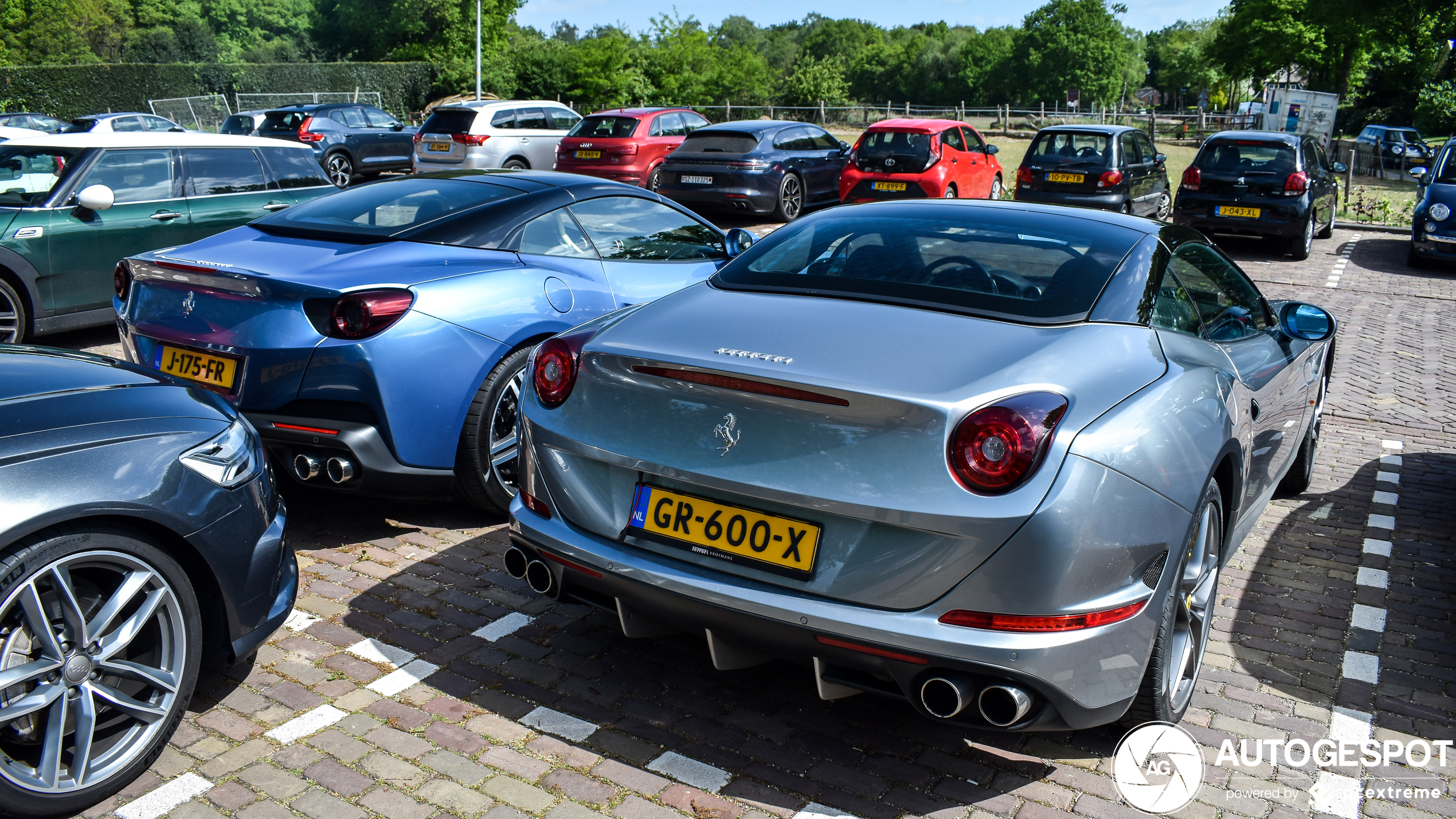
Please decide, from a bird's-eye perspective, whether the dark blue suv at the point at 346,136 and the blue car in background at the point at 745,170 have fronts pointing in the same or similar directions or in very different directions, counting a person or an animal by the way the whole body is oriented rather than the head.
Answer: same or similar directions

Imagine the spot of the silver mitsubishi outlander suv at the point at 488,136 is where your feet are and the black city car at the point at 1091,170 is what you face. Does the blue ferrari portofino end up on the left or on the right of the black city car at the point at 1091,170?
right

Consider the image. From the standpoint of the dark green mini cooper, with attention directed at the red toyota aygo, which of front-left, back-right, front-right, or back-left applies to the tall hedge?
front-left

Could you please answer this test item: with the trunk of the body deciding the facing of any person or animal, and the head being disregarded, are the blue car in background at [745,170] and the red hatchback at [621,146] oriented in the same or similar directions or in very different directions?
same or similar directions

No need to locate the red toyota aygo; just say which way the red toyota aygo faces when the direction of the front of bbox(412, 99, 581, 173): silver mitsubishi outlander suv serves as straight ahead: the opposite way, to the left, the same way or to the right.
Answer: the same way

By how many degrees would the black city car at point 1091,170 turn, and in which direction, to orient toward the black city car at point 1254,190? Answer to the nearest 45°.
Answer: approximately 45° to its right

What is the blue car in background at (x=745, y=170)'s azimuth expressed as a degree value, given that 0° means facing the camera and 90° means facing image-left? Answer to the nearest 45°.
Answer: approximately 225°

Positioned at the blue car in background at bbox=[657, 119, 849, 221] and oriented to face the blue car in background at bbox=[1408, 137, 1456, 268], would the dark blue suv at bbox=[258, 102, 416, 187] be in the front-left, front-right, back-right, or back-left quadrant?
back-left

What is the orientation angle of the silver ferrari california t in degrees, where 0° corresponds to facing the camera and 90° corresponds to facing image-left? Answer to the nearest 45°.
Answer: approximately 225°

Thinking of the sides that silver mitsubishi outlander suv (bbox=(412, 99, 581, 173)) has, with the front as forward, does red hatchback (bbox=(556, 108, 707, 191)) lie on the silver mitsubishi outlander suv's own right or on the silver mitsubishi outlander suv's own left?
on the silver mitsubishi outlander suv's own right

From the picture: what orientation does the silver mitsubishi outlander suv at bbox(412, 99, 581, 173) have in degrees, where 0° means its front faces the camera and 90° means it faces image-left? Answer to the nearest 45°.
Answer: approximately 225°

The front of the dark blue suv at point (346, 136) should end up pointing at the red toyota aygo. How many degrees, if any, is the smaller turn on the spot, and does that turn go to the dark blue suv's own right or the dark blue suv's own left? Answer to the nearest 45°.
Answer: approximately 90° to the dark blue suv's own right

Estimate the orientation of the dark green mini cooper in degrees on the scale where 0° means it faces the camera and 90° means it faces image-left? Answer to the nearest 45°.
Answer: approximately 45°

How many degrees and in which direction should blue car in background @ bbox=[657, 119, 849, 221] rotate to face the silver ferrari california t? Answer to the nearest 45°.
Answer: approximately 135° to its right

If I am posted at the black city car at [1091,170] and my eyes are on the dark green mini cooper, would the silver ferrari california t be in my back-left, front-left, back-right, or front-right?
front-left

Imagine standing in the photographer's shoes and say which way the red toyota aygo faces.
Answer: facing away from the viewer and to the right of the viewer

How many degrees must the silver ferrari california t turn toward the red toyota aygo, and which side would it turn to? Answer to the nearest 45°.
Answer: approximately 45° to its left
